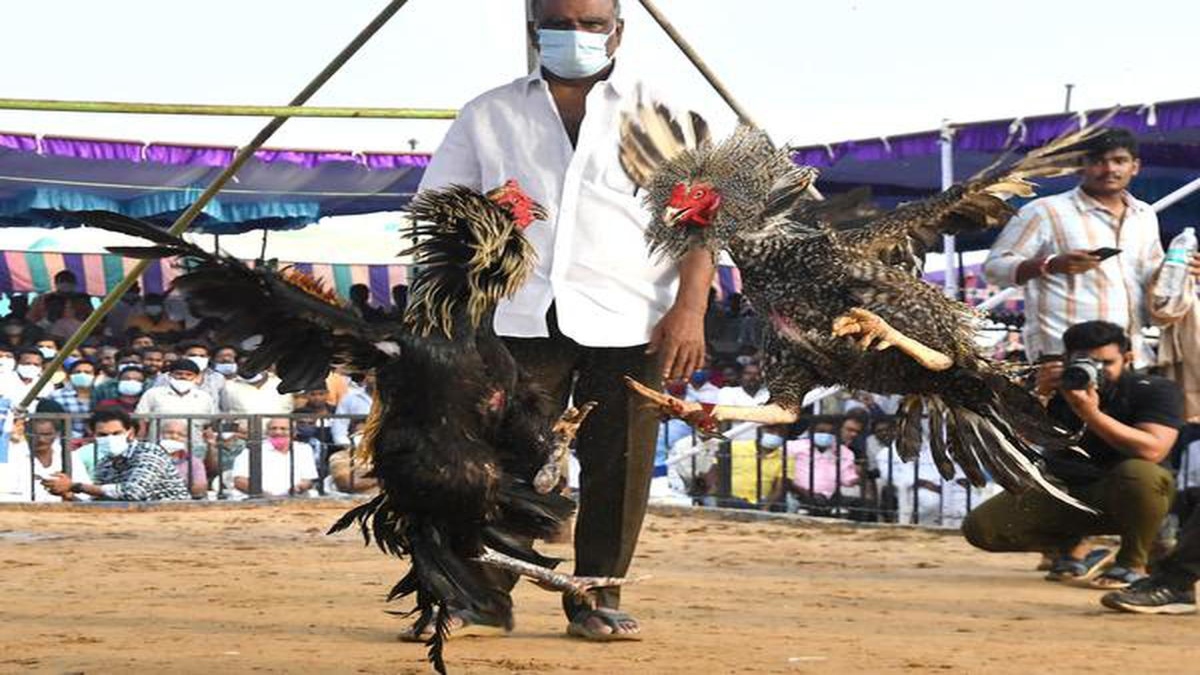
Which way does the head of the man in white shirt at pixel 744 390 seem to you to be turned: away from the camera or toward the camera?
toward the camera

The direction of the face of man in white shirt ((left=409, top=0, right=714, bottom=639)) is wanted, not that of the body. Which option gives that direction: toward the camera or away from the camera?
toward the camera

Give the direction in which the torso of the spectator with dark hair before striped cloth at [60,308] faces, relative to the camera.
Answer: toward the camera

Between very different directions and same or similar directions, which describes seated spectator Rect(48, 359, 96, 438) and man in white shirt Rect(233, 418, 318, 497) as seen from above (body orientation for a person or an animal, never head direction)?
same or similar directions

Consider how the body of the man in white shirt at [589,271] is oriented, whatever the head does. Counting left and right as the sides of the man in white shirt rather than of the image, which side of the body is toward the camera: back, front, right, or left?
front

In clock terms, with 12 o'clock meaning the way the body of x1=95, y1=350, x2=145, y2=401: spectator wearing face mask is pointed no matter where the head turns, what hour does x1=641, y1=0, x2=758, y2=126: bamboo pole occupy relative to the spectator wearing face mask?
The bamboo pole is roughly at 11 o'clock from the spectator wearing face mask.

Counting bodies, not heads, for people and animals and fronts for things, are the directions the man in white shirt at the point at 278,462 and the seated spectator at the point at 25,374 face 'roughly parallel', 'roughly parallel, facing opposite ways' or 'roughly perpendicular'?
roughly parallel

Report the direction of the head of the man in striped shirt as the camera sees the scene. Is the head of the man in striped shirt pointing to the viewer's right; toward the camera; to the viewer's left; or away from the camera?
toward the camera

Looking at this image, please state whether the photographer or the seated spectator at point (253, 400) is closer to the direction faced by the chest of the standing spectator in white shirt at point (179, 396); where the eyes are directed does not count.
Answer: the photographer

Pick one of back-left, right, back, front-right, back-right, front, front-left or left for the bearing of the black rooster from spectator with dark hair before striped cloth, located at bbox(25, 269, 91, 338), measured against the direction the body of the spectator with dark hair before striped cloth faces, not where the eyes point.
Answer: front

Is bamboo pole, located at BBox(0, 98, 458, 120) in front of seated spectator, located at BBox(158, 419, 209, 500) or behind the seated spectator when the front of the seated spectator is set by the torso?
in front

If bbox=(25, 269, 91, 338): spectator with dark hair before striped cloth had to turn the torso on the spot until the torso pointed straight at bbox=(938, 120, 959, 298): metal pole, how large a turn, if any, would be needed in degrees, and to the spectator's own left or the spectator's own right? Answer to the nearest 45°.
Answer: approximately 45° to the spectator's own left

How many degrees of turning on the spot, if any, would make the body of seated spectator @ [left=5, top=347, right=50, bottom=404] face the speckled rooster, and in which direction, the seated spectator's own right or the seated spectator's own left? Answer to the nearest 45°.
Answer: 0° — they already face it

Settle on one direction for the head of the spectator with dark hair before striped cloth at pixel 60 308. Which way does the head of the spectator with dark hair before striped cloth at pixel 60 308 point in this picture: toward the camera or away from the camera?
toward the camera

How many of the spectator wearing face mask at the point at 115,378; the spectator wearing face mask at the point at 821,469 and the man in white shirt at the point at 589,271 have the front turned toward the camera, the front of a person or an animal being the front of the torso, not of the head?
3

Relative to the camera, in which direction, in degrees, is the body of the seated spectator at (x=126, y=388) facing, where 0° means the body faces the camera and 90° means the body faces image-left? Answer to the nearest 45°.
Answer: approximately 0°

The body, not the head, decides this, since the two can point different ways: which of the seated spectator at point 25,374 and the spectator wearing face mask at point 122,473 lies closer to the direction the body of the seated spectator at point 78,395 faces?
the spectator wearing face mask

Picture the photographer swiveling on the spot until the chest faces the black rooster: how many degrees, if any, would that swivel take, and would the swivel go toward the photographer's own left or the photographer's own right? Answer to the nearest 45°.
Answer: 0° — they already face it
